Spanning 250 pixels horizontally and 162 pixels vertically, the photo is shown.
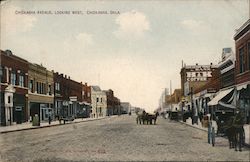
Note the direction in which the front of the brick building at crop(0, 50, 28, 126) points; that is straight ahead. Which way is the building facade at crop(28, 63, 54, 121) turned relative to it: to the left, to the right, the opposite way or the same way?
the same way

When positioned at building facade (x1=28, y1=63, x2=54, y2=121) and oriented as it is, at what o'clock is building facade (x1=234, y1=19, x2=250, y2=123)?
building facade (x1=234, y1=19, x2=250, y2=123) is roughly at 12 o'clock from building facade (x1=28, y1=63, x2=54, y2=121).

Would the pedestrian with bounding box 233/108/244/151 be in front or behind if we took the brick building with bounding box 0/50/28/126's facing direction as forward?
in front

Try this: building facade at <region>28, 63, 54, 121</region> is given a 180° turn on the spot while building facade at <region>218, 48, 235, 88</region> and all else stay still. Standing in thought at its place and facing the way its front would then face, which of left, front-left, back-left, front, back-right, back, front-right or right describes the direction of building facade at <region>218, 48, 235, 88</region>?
back-right

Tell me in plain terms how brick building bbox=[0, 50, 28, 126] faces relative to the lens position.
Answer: facing the viewer and to the right of the viewer

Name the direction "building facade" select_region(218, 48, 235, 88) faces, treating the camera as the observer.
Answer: facing the viewer and to the left of the viewer

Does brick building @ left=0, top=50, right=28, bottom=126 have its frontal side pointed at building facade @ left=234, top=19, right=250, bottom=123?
yes

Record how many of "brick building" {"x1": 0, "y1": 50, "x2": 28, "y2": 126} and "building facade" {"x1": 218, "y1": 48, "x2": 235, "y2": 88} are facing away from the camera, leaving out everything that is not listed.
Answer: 0

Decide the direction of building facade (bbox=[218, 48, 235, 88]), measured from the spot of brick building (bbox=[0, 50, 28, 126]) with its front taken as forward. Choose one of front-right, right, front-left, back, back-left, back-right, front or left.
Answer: front-left

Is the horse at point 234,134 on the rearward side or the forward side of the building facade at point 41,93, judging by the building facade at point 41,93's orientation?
on the forward side
